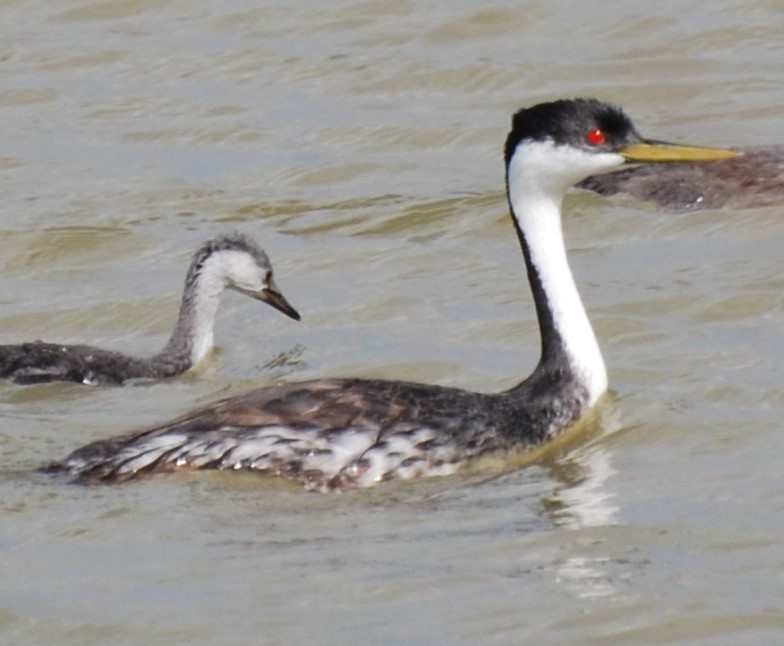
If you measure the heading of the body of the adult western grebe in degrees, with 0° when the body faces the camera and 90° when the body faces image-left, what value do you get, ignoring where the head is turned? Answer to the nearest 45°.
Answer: approximately 270°
